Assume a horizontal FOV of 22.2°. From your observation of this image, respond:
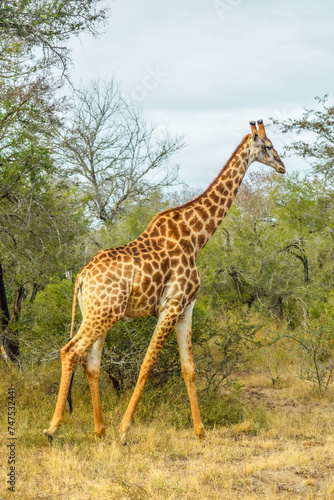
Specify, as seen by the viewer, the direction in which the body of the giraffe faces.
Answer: to the viewer's right

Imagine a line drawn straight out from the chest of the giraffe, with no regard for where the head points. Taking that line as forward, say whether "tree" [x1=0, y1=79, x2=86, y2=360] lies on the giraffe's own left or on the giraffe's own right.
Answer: on the giraffe's own left
